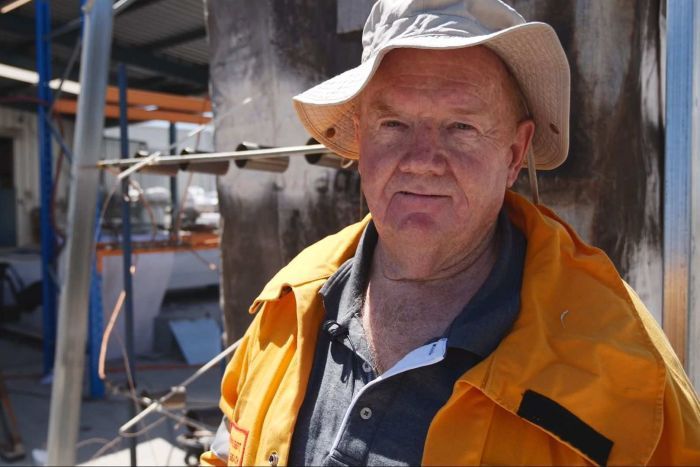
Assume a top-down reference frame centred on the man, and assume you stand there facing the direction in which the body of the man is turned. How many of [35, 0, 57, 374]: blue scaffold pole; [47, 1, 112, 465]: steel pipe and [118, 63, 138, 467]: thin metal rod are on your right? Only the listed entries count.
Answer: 3

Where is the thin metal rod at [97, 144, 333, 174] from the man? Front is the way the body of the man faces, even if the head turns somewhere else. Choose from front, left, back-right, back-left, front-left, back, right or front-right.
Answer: right

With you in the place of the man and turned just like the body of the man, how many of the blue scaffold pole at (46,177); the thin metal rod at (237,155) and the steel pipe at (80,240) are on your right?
3

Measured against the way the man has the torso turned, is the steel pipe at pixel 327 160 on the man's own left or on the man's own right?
on the man's own right

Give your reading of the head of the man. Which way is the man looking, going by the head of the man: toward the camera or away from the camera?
toward the camera

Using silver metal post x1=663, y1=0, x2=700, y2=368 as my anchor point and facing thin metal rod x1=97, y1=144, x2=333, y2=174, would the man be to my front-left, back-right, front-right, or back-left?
front-left

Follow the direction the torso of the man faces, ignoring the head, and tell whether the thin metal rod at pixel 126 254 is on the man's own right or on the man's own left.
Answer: on the man's own right

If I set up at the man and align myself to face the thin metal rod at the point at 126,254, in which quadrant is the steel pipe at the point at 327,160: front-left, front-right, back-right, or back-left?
front-right

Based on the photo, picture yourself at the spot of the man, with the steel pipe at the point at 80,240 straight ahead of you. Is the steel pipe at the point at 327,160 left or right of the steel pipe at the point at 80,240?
right

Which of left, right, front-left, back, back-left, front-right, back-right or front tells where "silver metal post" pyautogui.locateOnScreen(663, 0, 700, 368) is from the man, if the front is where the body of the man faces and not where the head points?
back

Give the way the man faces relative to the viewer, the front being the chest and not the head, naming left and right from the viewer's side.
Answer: facing the viewer and to the left of the viewer

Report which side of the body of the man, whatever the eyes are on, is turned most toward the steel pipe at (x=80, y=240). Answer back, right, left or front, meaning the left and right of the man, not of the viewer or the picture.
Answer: right

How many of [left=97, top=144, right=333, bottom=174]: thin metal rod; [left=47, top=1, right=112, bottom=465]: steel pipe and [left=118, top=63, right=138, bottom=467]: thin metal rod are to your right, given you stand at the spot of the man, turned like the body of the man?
3

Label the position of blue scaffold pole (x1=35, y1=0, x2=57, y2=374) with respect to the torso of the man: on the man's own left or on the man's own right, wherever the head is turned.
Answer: on the man's own right

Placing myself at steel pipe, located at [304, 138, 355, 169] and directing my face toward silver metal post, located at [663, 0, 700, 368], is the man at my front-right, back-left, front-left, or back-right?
front-right

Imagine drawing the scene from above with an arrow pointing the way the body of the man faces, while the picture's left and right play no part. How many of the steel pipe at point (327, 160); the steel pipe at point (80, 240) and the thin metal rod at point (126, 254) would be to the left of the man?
0

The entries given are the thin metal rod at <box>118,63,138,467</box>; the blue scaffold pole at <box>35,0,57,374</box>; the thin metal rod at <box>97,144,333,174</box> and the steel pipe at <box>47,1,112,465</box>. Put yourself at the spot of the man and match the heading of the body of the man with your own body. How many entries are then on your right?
4
